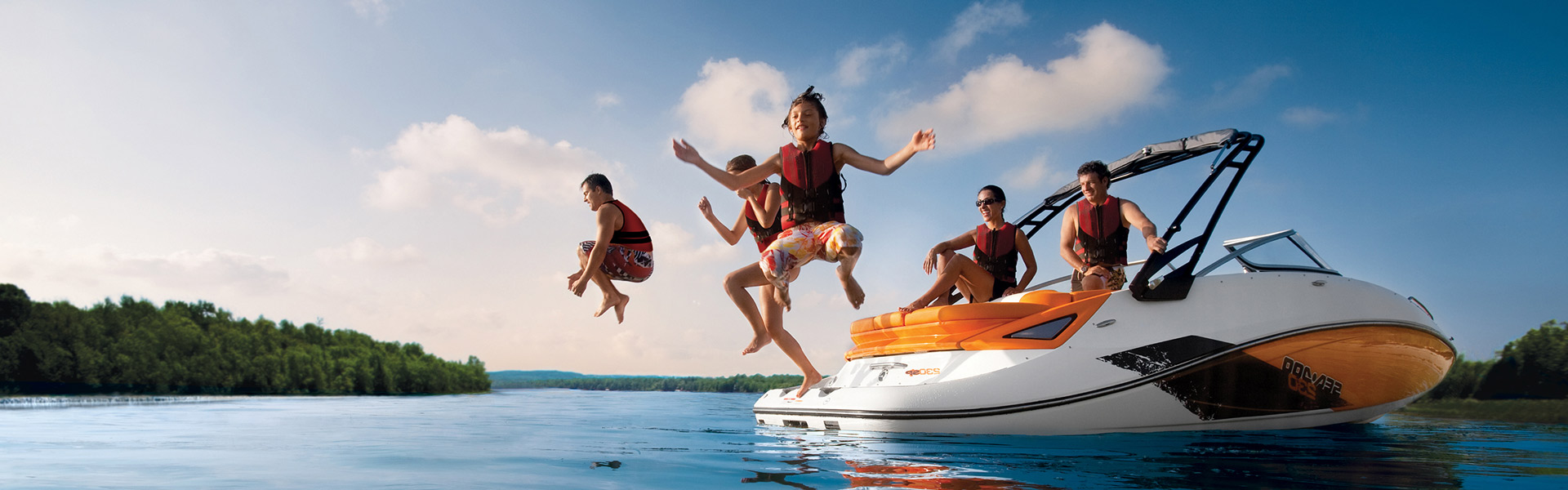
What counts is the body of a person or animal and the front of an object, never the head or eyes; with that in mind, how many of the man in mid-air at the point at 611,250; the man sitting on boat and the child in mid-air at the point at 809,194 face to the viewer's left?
1

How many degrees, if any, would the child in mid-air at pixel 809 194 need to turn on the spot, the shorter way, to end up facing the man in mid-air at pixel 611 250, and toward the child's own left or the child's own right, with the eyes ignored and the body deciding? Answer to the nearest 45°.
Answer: approximately 135° to the child's own right

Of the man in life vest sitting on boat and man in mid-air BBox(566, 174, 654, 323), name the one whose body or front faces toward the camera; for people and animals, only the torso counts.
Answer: the man in life vest sitting on boat

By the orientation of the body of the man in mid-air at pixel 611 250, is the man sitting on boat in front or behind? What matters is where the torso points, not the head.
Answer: behind

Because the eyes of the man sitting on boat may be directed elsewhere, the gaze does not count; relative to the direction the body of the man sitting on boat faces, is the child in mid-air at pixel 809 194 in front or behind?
in front

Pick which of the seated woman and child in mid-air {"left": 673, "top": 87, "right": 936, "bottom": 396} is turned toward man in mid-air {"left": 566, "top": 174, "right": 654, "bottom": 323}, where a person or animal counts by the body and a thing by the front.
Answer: the seated woman

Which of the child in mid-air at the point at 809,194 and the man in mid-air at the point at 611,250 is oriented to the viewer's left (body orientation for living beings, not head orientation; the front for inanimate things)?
the man in mid-air at the point at 611,250

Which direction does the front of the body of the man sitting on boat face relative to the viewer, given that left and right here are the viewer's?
facing the viewer

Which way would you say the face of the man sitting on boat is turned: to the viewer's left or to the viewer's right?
to the viewer's left

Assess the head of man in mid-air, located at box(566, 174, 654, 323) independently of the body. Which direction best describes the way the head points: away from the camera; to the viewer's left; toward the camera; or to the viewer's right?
to the viewer's left

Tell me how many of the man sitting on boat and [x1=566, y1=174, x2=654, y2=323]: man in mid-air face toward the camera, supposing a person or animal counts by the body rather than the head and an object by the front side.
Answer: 1

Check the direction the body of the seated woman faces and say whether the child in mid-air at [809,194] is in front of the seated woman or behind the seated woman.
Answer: in front

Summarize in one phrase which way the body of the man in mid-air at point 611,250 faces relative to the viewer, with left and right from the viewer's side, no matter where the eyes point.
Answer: facing to the left of the viewer

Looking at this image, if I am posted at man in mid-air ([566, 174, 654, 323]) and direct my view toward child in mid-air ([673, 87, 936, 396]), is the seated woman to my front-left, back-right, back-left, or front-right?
front-left
